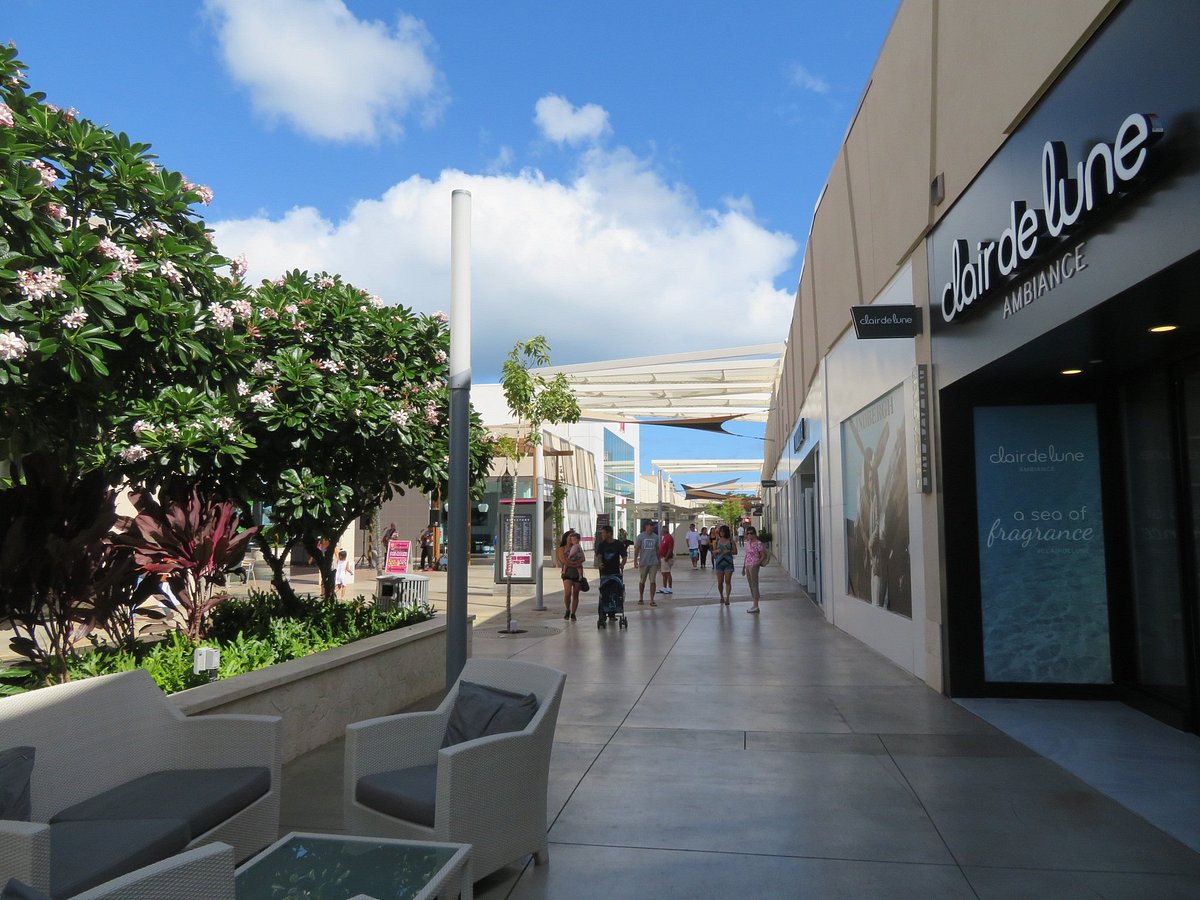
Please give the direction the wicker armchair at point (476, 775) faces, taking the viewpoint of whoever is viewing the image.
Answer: facing the viewer and to the left of the viewer

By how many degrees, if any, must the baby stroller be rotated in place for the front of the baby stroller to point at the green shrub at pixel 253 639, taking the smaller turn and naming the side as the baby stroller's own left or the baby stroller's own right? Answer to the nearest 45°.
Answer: approximately 45° to the baby stroller's own right

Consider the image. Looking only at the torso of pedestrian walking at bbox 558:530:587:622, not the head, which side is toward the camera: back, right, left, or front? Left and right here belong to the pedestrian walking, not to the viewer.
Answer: front

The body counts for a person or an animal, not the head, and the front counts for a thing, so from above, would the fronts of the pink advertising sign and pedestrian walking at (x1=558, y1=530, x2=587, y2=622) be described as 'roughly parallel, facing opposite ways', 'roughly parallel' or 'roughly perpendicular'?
roughly parallel

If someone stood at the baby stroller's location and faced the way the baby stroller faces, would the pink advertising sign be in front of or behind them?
behind

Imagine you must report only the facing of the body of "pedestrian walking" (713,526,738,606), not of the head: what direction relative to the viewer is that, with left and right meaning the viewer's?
facing the viewer

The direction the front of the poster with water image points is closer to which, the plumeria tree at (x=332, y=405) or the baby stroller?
the plumeria tree

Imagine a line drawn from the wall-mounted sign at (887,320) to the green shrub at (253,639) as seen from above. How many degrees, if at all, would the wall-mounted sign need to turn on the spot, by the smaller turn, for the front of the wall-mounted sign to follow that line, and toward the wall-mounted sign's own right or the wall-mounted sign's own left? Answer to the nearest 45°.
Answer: approximately 45° to the wall-mounted sign's own right

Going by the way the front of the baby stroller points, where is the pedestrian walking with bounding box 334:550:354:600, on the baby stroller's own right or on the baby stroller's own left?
on the baby stroller's own right

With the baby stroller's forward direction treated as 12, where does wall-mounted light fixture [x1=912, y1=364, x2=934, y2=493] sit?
The wall-mounted light fixture is roughly at 11 o'clock from the baby stroller.

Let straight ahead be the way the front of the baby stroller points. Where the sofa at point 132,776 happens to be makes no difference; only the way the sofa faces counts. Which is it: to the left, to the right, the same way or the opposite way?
to the left

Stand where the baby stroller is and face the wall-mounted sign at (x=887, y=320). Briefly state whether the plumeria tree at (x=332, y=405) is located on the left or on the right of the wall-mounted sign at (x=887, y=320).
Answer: right

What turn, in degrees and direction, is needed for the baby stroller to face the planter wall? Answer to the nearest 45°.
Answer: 0° — it already faces it

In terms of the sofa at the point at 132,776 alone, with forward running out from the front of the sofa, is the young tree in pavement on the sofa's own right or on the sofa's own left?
on the sofa's own left

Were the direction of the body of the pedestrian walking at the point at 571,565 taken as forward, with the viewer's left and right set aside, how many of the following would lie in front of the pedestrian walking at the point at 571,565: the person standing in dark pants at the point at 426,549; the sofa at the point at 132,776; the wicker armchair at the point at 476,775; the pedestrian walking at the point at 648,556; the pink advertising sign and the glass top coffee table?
3
